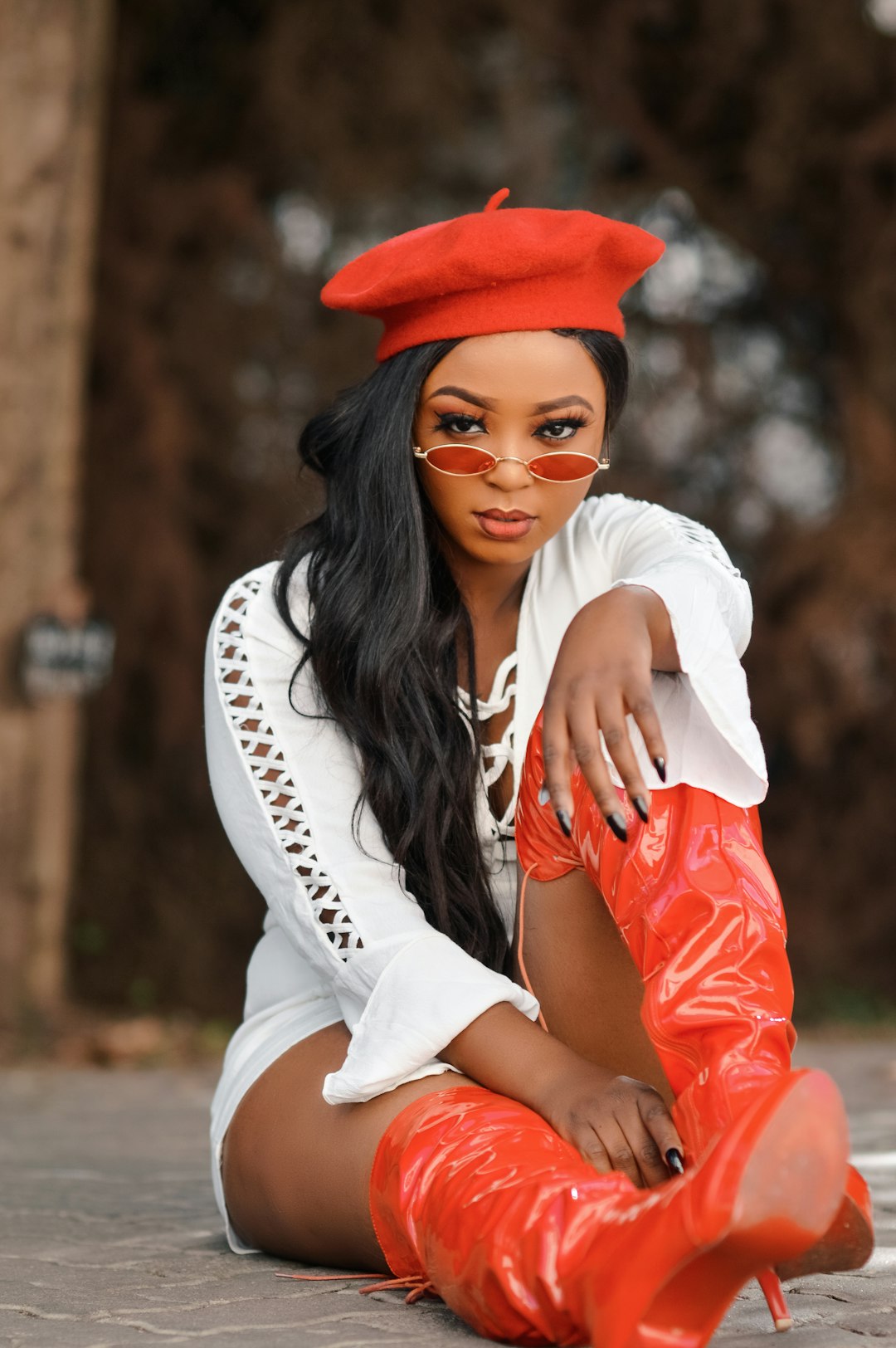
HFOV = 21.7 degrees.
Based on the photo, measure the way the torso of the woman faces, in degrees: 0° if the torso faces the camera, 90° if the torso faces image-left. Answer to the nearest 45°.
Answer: approximately 315°

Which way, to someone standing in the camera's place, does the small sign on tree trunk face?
facing the viewer

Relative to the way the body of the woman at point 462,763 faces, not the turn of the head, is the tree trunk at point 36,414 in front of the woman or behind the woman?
behind

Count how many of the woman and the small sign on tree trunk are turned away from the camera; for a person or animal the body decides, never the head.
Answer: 0

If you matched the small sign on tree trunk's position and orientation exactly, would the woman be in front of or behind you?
in front
